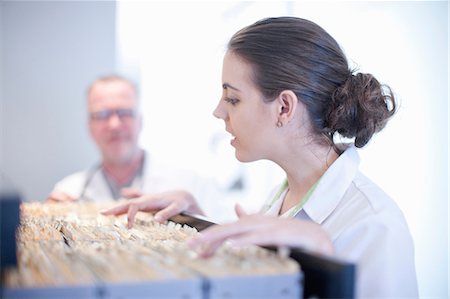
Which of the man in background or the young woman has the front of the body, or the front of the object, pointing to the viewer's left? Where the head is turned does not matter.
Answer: the young woman

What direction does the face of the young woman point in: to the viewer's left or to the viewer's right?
to the viewer's left

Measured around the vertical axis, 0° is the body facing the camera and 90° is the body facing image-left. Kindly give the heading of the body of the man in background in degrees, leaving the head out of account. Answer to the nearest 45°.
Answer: approximately 0°

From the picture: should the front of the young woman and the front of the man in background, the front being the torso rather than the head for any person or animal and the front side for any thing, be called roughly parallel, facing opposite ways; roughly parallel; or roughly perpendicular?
roughly perpendicular

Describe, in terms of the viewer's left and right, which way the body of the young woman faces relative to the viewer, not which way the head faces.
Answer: facing to the left of the viewer

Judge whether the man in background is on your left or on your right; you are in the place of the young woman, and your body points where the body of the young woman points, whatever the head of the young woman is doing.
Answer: on your right

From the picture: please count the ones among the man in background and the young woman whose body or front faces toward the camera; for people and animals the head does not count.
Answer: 1

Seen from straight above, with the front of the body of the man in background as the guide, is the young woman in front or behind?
in front
